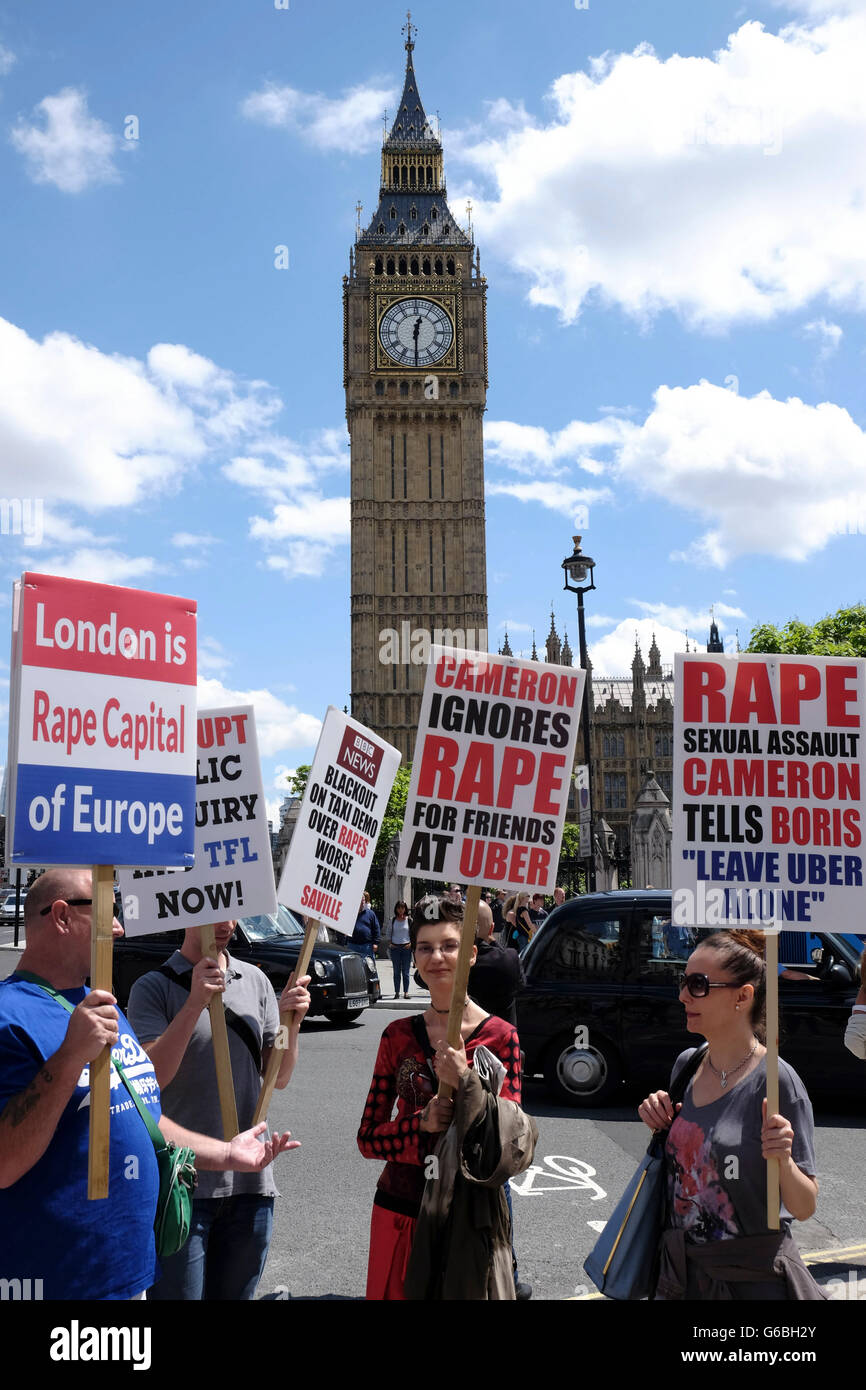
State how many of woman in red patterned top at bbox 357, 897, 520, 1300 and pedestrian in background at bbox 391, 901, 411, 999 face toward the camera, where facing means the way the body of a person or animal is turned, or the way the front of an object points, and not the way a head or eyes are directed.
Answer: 2

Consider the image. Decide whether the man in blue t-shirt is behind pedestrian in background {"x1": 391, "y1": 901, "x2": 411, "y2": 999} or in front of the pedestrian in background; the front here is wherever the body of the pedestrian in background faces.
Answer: in front

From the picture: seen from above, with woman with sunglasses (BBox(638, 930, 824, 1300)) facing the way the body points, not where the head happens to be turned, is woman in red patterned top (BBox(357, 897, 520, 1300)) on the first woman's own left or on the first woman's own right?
on the first woman's own right

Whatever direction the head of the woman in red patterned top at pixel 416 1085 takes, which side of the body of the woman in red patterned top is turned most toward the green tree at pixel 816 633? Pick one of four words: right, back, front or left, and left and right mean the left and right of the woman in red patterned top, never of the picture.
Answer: back

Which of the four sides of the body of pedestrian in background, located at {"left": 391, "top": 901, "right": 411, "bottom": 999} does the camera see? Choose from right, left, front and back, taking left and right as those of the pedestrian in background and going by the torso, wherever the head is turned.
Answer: front

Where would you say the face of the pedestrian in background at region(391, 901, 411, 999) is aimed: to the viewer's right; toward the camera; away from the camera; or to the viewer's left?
toward the camera

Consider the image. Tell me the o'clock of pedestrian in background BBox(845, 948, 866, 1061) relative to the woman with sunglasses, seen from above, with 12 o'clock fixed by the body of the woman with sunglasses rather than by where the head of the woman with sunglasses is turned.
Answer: The pedestrian in background is roughly at 5 o'clock from the woman with sunglasses.

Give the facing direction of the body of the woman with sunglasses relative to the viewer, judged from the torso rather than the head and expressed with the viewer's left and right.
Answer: facing the viewer and to the left of the viewer

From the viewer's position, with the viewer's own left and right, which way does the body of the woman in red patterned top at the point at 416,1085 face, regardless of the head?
facing the viewer

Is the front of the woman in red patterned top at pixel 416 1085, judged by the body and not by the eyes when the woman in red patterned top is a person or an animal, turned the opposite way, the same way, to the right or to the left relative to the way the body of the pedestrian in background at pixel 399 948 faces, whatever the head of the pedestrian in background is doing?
the same way

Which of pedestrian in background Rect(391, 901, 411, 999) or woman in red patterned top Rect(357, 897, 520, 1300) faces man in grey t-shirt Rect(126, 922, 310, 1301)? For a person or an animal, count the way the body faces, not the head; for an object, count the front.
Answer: the pedestrian in background

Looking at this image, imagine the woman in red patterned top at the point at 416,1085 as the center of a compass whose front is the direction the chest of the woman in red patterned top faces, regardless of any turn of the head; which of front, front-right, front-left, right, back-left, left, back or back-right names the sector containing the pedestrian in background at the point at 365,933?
back

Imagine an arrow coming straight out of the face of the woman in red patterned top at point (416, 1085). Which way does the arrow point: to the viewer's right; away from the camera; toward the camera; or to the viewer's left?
toward the camera
